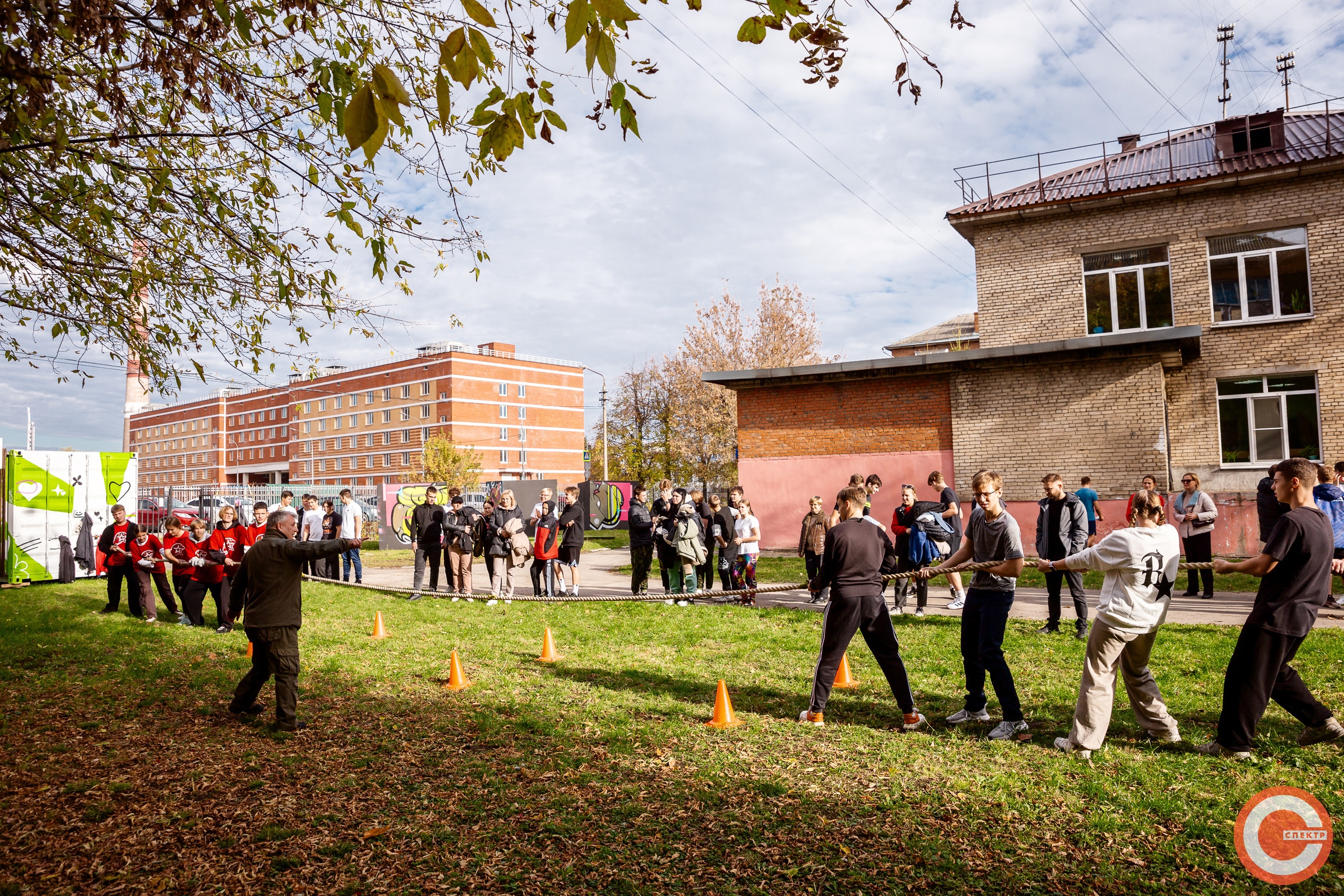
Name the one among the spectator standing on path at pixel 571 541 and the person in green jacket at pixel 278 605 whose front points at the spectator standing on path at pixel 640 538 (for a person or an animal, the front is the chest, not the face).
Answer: the person in green jacket

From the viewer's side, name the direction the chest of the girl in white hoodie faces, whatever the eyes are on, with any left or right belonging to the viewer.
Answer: facing away from the viewer and to the left of the viewer

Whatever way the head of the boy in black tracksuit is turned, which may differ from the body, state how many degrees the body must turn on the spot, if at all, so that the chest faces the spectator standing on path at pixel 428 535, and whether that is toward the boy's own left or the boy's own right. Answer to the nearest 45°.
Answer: approximately 45° to the boy's own left

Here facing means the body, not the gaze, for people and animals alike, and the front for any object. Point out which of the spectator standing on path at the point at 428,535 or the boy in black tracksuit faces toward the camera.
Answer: the spectator standing on path

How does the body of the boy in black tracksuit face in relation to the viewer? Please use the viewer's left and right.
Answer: facing away from the viewer

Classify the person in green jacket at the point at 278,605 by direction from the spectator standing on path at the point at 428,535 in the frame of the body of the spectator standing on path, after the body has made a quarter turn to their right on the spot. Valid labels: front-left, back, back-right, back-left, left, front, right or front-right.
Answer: left

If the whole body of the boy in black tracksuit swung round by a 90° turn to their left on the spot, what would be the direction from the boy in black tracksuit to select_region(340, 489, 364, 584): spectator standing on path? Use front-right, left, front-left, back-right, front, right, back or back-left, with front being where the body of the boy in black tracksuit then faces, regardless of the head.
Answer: front-right

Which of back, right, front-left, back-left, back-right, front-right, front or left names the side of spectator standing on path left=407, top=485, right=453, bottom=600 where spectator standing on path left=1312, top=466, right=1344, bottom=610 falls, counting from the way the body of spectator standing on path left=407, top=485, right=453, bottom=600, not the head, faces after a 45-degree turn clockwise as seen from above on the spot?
left

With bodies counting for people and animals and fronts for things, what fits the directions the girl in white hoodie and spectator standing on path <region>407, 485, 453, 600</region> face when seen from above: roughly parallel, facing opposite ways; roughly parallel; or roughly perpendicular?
roughly parallel, facing opposite ways

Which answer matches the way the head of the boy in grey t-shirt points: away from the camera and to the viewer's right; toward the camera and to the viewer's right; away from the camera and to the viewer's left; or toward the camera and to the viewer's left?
toward the camera and to the viewer's left

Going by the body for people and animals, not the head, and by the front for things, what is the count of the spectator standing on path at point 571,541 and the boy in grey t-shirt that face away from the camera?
0

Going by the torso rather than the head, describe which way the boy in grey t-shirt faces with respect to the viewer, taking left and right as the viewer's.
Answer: facing the viewer and to the left of the viewer

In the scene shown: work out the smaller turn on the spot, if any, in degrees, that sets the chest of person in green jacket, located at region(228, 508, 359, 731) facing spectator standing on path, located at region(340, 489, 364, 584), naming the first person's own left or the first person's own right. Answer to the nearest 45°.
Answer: approximately 45° to the first person's own left

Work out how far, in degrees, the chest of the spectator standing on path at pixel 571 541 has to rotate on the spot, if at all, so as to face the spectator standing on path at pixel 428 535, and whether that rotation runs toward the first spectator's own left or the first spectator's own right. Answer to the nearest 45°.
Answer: approximately 45° to the first spectator's own right

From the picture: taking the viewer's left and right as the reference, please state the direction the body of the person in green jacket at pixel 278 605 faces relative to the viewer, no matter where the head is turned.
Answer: facing away from the viewer and to the right of the viewer

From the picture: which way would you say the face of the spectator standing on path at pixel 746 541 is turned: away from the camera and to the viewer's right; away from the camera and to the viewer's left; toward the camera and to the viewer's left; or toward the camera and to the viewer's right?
toward the camera and to the viewer's left

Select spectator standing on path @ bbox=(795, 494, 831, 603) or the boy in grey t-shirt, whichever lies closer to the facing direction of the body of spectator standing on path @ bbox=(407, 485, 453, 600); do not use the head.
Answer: the boy in grey t-shirt

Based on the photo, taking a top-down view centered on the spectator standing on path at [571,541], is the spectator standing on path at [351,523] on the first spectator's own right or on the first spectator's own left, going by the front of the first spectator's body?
on the first spectator's own right

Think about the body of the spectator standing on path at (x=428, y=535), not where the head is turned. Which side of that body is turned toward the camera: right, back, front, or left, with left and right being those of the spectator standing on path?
front
